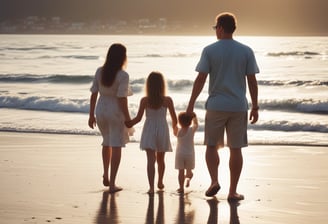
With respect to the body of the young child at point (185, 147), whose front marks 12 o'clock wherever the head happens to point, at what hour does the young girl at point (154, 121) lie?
the young girl at point (154, 121) is roughly at 8 o'clock from the young child at point (185, 147).

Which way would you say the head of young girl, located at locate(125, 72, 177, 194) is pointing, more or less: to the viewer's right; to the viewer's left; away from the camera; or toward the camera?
away from the camera

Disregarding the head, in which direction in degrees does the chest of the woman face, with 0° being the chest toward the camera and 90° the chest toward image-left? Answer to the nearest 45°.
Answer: approximately 225°

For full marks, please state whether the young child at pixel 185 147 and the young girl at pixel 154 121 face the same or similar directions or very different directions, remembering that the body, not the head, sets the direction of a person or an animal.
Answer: same or similar directions

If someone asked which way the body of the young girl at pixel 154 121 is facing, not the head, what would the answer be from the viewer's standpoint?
away from the camera

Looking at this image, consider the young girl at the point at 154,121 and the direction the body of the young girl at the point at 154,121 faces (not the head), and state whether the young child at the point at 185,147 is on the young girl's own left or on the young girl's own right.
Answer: on the young girl's own right

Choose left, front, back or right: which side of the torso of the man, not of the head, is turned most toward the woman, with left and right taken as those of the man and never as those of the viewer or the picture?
left

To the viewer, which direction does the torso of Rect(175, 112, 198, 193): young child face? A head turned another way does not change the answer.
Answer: away from the camera

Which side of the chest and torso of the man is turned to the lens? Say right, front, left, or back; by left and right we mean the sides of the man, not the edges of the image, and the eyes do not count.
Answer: back

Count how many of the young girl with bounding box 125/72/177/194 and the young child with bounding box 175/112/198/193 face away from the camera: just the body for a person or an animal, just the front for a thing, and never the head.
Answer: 2

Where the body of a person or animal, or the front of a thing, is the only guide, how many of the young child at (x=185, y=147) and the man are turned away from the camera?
2

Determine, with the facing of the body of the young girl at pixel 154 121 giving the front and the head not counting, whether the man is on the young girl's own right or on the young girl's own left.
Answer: on the young girl's own right

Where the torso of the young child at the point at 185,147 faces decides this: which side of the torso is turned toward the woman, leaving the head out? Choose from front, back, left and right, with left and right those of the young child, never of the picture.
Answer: left

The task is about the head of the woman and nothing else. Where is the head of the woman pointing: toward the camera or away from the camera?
away from the camera
